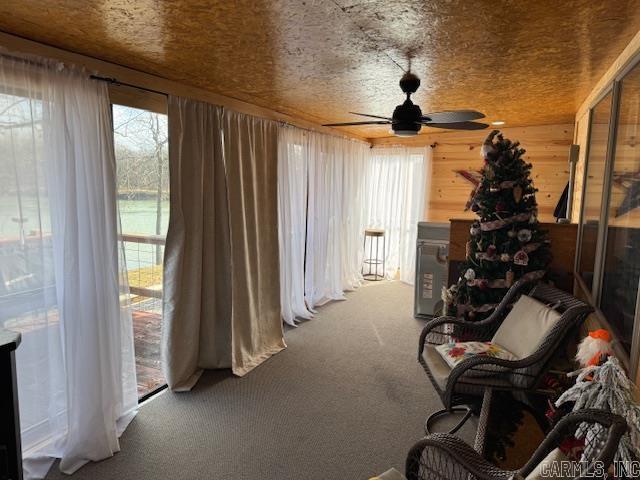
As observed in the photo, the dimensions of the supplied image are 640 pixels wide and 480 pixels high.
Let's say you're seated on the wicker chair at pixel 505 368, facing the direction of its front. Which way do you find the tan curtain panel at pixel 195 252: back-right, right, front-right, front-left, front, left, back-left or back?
front-right

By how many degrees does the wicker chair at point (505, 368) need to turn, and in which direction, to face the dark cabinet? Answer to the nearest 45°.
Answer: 0° — it already faces it

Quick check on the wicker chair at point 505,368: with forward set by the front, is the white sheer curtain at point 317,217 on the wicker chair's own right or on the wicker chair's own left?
on the wicker chair's own right

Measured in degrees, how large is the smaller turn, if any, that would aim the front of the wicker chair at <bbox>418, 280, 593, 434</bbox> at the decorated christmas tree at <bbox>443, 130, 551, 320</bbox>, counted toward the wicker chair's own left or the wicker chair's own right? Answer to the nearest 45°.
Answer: approximately 135° to the wicker chair's own right

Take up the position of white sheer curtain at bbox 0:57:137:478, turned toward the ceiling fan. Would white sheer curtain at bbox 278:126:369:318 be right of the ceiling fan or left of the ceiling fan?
left

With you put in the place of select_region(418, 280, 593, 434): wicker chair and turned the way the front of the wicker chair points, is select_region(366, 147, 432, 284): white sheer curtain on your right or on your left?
on your right

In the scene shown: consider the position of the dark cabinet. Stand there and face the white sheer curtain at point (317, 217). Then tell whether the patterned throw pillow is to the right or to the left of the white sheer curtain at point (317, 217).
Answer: right

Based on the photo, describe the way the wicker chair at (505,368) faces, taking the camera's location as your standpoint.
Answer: facing the viewer and to the left of the viewer

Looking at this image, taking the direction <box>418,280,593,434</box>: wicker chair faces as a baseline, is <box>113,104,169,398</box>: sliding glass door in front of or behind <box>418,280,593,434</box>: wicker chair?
in front

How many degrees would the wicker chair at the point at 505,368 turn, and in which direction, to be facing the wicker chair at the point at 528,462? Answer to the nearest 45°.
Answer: approximately 45° to its left

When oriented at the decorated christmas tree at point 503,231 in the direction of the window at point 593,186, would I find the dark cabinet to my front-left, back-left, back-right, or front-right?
back-right
